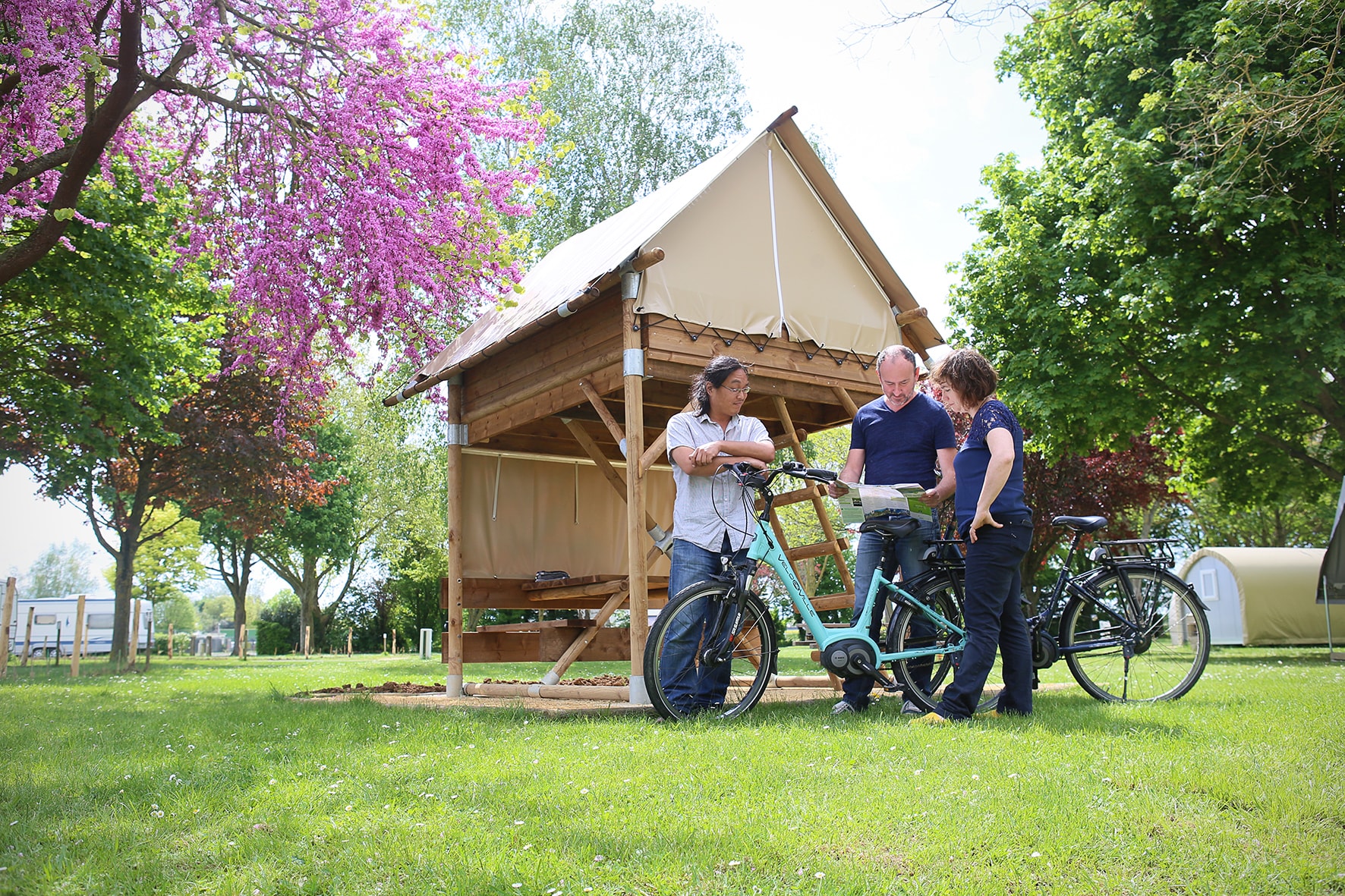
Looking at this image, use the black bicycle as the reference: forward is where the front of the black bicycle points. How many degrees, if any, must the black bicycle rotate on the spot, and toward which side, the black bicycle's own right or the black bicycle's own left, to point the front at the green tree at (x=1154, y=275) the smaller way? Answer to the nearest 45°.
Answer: approximately 90° to the black bicycle's own right

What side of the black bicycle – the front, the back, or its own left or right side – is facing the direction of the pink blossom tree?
front

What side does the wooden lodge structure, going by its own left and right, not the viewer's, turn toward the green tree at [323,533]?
back

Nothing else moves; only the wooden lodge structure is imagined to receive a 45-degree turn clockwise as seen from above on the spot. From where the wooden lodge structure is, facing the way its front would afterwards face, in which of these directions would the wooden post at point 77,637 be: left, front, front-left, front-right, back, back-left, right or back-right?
back-right

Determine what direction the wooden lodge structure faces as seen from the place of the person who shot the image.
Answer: facing the viewer and to the right of the viewer

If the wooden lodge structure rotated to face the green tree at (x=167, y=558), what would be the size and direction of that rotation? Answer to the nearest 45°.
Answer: approximately 180°

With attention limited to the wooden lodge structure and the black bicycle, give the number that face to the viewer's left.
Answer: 1

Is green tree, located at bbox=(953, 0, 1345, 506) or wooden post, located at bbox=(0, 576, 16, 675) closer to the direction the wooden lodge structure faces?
the green tree

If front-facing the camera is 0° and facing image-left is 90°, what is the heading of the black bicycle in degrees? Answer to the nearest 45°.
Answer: approximately 90°

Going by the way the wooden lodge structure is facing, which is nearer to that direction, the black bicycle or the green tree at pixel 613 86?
the black bicycle

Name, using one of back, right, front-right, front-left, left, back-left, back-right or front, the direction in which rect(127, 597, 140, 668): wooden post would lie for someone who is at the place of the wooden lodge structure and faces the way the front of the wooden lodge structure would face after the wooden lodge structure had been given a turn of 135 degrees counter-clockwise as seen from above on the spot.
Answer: front-left

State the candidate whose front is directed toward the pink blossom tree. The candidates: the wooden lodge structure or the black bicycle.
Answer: the black bicycle

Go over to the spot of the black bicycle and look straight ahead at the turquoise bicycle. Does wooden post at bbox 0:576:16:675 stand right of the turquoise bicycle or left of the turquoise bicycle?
right

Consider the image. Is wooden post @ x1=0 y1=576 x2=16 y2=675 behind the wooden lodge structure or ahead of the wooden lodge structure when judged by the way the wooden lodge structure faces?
behind
